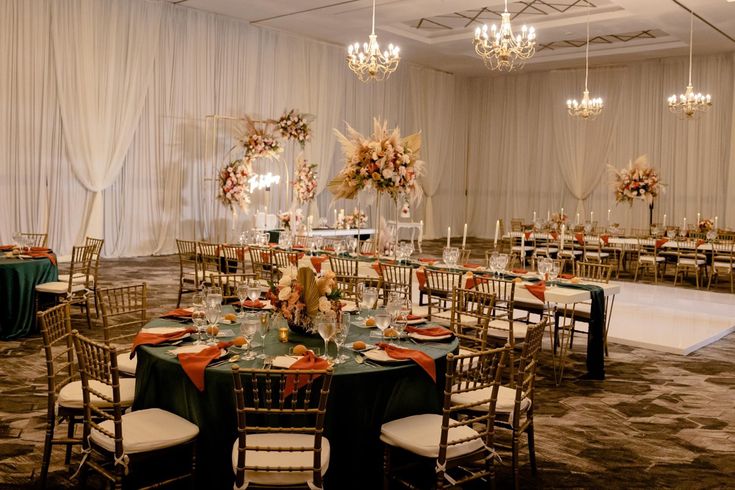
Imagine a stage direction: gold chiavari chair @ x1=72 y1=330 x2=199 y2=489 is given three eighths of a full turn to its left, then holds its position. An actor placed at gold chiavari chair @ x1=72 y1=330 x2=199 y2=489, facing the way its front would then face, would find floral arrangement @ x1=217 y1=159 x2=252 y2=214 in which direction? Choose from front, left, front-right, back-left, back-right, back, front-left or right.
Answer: right

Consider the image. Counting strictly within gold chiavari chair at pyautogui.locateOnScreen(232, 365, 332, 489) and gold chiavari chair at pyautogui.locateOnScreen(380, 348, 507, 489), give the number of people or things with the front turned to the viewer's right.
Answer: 0

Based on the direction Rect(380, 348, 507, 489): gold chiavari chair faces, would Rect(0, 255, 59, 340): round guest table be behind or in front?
in front

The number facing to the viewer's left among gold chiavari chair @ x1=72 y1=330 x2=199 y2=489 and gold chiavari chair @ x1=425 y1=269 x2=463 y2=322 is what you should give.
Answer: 0

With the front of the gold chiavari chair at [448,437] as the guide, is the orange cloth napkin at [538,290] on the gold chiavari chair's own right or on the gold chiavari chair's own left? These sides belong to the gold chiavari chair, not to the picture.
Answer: on the gold chiavari chair's own right

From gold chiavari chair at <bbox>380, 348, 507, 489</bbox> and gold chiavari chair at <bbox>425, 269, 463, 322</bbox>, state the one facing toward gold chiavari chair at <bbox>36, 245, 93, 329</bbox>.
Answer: gold chiavari chair at <bbox>380, 348, 507, 489</bbox>

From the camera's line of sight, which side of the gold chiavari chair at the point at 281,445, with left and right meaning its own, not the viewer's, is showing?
back

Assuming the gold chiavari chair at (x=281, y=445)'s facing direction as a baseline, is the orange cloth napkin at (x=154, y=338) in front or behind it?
in front

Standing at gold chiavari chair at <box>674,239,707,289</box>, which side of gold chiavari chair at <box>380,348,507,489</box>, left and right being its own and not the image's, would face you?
right

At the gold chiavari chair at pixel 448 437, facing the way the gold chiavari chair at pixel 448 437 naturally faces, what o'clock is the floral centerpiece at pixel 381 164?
The floral centerpiece is roughly at 1 o'clock from the gold chiavari chair.

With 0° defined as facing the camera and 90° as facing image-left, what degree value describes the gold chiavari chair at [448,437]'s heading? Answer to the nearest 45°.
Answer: approximately 135°

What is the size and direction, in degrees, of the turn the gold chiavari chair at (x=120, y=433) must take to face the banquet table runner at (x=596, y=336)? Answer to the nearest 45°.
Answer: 0° — it already faces it

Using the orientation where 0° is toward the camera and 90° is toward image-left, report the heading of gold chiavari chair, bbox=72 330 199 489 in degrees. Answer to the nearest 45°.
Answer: approximately 225°

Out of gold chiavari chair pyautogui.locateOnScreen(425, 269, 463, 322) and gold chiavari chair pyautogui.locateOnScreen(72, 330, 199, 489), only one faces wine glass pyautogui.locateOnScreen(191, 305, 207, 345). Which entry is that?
gold chiavari chair pyautogui.locateOnScreen(72, 330, 199, 489)

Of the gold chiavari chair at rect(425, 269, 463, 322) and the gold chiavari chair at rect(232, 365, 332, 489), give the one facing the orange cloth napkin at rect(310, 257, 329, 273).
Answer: the gold chiavari chair at rect(232, 365, 332, 489)

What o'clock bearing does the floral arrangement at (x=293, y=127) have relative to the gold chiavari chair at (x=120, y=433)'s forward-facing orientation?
The floral arrangement is roughly at 11 o'clock from the gold chiavari chair.

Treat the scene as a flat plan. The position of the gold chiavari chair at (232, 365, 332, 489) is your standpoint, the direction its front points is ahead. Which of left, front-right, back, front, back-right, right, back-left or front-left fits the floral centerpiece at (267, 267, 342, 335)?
front

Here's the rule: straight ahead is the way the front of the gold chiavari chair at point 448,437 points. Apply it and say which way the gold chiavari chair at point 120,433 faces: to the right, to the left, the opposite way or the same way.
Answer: to the right
